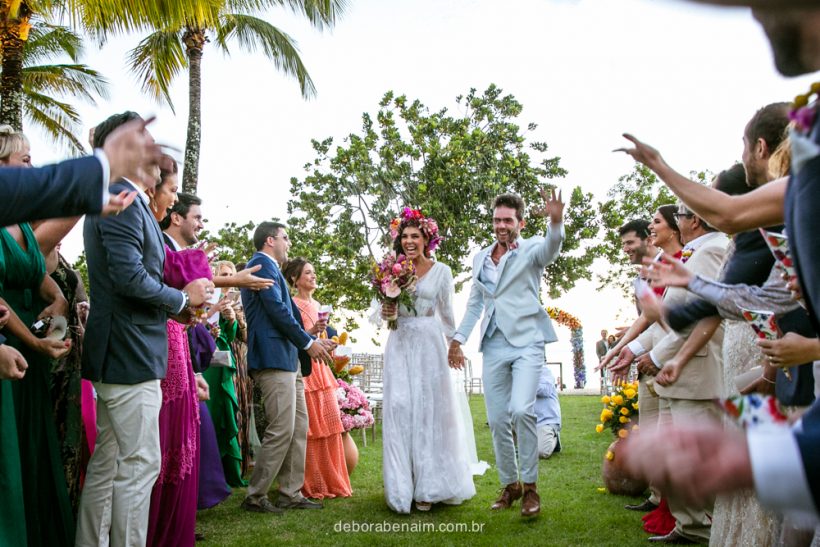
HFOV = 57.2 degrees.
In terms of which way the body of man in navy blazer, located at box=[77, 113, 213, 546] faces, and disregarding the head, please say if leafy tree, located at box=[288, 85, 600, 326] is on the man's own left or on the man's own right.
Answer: on the man's own left

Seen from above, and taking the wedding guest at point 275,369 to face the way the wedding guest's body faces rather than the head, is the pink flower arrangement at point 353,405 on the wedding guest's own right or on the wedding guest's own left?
on the wedding guest's own left

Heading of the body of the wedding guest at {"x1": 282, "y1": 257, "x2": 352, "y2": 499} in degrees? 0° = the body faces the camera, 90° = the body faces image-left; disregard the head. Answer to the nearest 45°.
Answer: approximately 315°

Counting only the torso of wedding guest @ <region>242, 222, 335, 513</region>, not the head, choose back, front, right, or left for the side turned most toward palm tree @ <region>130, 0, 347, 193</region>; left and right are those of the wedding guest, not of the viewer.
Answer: left

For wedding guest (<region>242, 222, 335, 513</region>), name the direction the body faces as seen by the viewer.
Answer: to the viewer's right

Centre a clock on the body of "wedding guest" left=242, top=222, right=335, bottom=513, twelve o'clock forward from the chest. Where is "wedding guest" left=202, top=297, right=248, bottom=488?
"wedding guest" left=202, top=297, right=248, bottom=488 is roughly at 8 o'clock from "wedding guest" left=242, top=222, right=335, bottom=513.

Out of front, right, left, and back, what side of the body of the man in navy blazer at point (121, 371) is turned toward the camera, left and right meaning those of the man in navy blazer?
right

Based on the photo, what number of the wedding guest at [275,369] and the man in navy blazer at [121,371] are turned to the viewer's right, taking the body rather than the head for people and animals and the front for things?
2

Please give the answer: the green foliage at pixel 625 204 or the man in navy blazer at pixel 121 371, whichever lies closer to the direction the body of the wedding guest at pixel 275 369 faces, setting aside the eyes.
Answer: the green foliage

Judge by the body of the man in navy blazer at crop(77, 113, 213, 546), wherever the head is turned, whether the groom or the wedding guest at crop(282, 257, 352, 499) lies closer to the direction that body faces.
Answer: the groom

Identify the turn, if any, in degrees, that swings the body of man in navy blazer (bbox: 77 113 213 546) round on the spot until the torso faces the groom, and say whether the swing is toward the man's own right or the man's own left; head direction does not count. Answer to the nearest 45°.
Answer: approximately 45° to the man's own left

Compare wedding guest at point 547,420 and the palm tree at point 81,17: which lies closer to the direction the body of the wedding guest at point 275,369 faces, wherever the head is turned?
the wedding guest

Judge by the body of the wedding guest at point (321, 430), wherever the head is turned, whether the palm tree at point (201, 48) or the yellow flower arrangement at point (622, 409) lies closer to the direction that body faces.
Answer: the yellow flower arrangement

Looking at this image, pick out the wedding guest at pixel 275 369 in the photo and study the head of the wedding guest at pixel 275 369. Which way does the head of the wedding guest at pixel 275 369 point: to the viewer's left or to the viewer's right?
to the viewer's right
